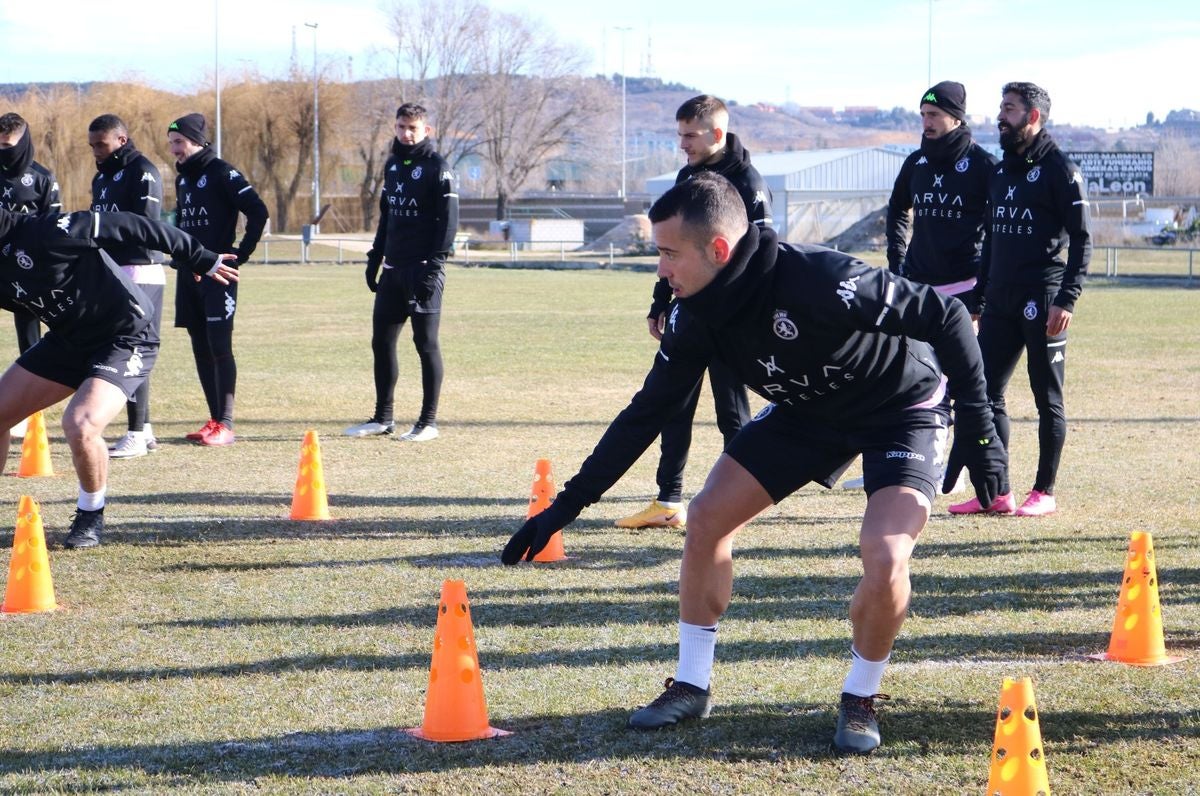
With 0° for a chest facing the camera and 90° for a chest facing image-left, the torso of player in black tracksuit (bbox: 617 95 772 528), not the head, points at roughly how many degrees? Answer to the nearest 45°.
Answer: approximately 45°

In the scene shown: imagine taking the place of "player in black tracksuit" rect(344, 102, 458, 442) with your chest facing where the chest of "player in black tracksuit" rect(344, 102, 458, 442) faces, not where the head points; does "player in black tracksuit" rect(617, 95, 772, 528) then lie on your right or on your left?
on your left

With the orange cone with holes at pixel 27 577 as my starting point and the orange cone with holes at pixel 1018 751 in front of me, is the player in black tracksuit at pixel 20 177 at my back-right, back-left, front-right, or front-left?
back-left

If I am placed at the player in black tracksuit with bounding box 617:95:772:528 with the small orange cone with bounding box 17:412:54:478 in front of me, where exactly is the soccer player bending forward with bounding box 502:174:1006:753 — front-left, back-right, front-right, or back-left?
back-left

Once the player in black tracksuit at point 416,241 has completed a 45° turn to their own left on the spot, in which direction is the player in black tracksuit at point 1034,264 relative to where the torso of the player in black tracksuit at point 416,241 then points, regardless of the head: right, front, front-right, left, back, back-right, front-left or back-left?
front-left
